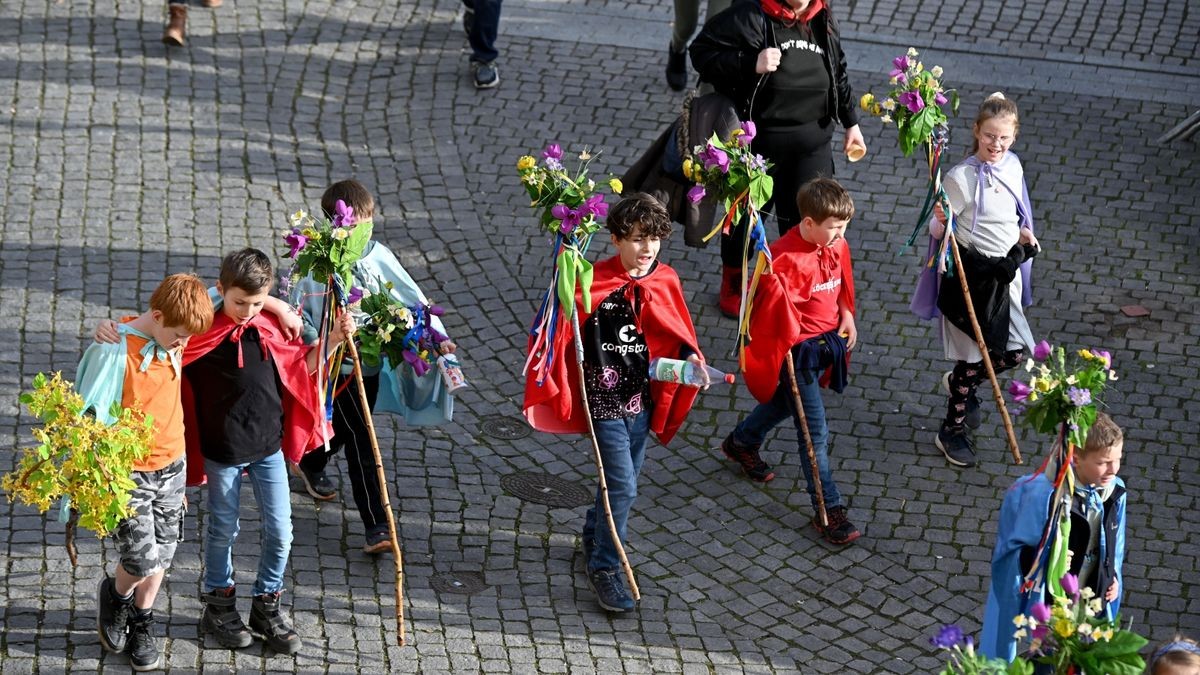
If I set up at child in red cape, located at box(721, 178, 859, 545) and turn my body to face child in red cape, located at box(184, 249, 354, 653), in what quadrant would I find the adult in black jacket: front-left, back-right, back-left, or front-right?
back-right

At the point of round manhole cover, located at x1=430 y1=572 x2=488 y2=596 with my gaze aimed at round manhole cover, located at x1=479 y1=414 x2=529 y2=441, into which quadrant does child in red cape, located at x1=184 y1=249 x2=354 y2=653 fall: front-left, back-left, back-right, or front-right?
back-left

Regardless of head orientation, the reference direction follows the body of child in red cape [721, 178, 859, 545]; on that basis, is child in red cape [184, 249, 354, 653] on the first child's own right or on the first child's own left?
on the first child's own right
